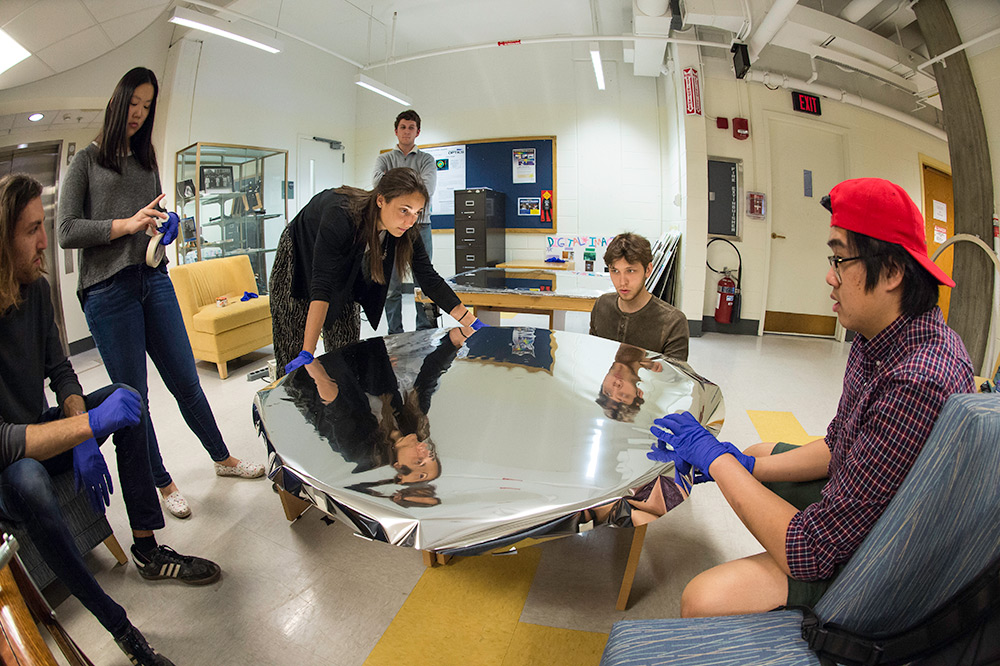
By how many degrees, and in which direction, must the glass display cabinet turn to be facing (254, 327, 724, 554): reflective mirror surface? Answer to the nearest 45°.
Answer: approximately 45° to its right

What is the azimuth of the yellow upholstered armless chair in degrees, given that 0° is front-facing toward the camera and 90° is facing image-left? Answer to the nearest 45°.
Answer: approximately 315°

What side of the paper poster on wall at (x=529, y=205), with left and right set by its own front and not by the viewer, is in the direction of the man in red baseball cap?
front

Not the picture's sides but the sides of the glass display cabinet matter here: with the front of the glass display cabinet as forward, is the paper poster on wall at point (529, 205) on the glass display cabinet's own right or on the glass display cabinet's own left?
on the glass display cabinet's own left

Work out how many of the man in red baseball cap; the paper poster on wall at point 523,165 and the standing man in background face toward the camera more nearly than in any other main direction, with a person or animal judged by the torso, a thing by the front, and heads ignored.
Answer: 2

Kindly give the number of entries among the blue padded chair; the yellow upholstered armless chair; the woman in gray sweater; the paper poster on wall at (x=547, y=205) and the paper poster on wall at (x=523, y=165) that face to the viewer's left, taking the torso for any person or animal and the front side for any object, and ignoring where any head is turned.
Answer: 1

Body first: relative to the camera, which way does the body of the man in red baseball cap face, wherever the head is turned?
to the viewer's left

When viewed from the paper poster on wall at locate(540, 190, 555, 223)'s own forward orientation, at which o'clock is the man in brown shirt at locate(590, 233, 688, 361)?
The man in brown shirt is roughly at 12 o'clock from the paper poster on wall.

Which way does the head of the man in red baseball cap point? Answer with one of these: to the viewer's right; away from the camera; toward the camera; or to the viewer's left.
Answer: to the viewer's left

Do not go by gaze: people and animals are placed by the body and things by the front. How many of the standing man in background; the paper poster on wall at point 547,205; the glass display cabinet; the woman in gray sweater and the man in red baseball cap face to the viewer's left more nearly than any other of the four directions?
1

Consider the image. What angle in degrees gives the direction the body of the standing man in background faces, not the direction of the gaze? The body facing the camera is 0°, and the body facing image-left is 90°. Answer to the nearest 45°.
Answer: approximately 0°

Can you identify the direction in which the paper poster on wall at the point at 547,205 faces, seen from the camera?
facing the viewer
